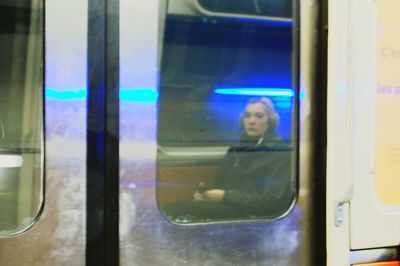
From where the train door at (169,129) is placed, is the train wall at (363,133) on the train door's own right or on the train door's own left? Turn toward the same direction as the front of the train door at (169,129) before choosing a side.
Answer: on the train door's own left

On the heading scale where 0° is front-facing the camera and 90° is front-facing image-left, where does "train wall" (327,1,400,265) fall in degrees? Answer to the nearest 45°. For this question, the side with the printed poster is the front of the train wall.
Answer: approximately 0°

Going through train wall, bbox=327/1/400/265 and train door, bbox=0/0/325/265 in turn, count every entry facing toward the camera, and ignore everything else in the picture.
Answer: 2

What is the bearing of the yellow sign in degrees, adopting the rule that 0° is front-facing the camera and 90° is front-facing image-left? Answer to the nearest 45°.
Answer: approximately 0°

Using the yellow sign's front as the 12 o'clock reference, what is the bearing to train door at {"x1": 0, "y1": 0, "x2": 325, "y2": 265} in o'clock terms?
The train door is roughly at 2 o'clock from the yellow sign.

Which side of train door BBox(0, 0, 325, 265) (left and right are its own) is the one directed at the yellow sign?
left

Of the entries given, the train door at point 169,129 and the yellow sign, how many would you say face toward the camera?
2
